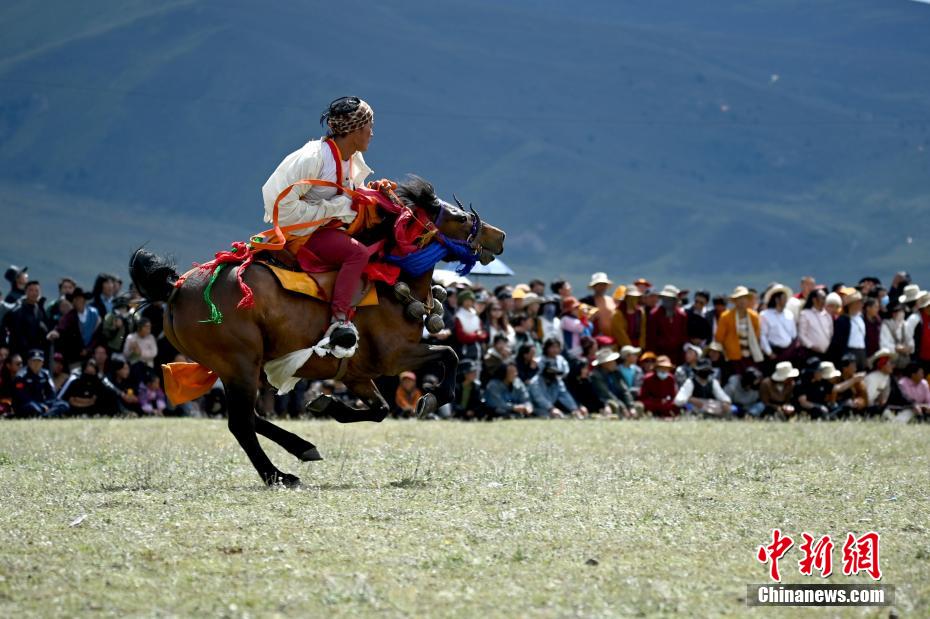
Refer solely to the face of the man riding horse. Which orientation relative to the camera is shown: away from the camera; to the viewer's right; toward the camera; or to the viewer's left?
to the viewer's right

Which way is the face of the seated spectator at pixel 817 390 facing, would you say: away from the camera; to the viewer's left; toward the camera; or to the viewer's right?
toward the camera

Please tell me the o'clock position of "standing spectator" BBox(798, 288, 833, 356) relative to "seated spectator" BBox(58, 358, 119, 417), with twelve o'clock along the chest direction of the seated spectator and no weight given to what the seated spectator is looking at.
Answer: The standing spectator is roughly at 9 o'clock from the seated spectator.

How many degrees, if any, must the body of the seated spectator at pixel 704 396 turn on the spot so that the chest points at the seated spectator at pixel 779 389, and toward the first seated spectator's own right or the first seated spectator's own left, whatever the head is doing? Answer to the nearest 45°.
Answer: approximately 90° to the first seated spectator's own left

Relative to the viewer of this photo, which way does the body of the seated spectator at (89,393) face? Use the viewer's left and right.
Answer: facing the viewer

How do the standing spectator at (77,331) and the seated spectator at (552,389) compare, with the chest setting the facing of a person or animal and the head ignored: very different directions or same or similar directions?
same or similar directions

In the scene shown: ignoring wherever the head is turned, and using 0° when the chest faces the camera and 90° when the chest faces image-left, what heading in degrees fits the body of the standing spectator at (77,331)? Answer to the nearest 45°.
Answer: approximately 0°

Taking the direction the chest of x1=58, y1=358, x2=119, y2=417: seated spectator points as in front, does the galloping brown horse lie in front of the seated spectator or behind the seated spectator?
in front

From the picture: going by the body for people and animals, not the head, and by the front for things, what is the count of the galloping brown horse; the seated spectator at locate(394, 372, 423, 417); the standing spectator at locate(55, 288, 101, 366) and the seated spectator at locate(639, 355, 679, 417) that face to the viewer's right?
1

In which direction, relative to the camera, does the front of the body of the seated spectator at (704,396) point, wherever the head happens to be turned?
toward the camera

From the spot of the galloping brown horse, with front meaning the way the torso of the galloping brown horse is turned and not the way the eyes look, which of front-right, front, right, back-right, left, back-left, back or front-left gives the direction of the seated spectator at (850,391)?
front-left

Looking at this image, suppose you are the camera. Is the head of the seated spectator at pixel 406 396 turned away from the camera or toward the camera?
toward the camera

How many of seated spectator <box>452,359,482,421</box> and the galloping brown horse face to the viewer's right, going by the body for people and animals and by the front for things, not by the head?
1

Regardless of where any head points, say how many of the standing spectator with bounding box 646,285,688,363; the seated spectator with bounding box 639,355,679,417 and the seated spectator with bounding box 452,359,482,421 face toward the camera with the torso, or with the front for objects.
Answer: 3

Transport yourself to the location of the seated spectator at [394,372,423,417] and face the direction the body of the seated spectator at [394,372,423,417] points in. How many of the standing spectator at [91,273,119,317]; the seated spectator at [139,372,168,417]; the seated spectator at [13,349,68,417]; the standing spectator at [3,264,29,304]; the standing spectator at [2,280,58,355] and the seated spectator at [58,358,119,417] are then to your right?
6

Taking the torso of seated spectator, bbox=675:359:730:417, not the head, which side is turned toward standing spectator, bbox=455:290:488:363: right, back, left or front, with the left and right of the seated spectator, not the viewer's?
right

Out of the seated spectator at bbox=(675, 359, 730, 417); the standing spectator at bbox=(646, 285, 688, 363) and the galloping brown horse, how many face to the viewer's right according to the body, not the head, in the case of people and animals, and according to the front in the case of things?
1

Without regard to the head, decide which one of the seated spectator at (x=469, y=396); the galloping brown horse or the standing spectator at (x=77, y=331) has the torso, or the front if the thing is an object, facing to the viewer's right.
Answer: the galloping brown horse

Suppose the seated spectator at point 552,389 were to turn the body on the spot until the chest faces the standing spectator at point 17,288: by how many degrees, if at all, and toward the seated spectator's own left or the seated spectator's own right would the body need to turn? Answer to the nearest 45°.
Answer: approximately 135° to the seated spectator's own right

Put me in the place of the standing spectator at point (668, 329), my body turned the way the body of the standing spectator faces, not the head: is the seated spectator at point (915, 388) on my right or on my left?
on my left
